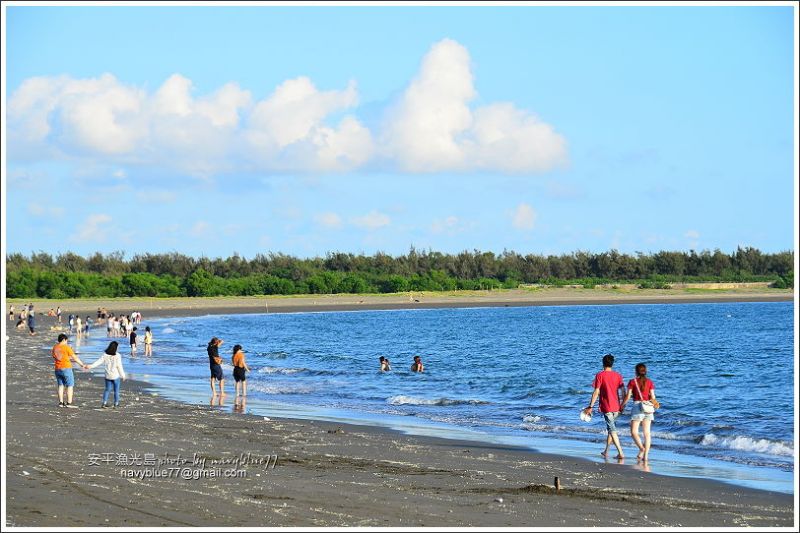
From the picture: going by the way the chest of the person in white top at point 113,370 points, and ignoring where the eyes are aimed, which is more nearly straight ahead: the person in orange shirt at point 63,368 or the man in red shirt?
the person in orange shirt

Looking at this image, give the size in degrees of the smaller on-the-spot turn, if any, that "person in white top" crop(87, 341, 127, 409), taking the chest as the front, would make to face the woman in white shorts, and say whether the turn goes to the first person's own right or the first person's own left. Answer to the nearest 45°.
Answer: approximately 135° to the first person's own right

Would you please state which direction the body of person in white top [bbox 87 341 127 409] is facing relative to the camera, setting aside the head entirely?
away from the camera

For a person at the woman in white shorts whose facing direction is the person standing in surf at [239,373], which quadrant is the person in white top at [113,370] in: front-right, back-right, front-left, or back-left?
front-left

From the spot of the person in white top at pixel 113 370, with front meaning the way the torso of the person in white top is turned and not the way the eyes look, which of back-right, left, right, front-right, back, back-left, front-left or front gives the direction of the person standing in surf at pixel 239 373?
front-right

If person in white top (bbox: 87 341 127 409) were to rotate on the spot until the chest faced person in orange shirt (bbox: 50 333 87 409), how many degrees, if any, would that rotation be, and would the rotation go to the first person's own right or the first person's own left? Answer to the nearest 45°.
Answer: approximately 90° to the first person's own left

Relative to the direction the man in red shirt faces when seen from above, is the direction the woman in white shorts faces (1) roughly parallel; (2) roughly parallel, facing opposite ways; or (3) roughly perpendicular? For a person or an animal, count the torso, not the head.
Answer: roughly parallel
